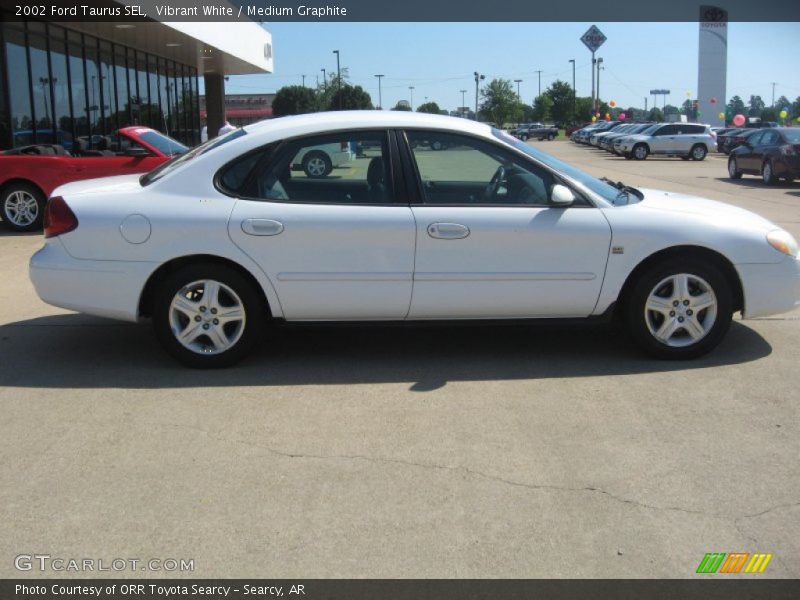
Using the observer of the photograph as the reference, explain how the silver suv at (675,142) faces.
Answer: facing to the left of the viewer

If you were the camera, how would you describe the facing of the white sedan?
facing to the right of the viewer

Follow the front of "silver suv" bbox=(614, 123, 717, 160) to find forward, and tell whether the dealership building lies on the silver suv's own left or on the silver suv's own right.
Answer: on the silver suv's own left

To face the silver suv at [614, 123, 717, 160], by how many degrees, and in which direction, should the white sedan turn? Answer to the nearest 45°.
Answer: approximately 90° to its left

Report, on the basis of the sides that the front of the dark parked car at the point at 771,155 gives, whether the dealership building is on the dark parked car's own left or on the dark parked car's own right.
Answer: on the dark parked car's own left

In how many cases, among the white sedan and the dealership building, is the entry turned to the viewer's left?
0

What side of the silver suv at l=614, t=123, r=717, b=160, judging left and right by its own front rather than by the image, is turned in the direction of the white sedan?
left

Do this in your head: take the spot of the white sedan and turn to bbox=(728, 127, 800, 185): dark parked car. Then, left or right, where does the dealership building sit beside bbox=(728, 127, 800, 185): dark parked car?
left

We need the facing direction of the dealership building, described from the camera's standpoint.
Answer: facing the viewer and to the right of the viewer

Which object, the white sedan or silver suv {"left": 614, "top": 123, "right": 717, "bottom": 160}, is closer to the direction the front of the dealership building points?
the white sedan

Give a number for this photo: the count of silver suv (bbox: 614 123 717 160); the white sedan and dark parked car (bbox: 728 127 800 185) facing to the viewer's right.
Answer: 1
